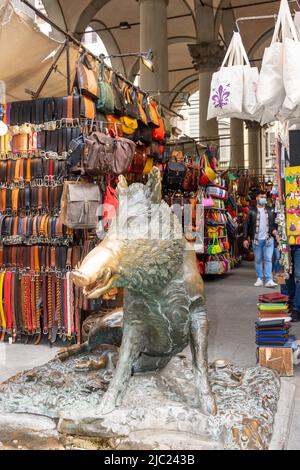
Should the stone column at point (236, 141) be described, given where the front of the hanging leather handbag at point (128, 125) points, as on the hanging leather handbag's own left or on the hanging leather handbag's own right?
on the hanging leather handbag's own left

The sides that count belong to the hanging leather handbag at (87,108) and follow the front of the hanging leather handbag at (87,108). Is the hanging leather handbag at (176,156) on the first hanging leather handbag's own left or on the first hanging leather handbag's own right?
on the first hanging leather handbag's own left

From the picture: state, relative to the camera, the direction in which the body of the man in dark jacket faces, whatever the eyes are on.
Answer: toward the camera

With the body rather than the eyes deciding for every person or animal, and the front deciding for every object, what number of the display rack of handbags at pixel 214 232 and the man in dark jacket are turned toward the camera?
2

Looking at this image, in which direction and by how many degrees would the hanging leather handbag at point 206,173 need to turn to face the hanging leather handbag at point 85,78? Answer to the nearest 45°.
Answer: approximately 45° to its right

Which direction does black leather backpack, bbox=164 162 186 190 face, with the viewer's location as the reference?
facing the viewer and to the right of the viewer

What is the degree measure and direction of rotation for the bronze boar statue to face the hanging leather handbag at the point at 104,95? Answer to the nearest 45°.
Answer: approximately 135° to its right

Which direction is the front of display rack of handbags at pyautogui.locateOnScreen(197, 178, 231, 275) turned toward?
toward the camera

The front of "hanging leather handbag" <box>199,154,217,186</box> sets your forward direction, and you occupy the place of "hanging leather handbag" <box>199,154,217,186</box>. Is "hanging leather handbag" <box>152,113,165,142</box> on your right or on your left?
on your right
